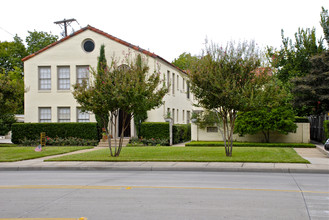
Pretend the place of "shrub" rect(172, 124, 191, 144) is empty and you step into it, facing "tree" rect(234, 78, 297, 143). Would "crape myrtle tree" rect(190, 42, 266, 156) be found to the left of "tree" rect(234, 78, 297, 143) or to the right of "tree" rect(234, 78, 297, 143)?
right

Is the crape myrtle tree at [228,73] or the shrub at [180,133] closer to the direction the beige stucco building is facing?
the crape myrtle tree

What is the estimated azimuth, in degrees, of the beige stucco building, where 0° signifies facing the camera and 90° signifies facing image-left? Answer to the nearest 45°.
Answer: approximately 0°

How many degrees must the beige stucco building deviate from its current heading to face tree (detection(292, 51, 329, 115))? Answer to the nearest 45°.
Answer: approximately 90° to its left

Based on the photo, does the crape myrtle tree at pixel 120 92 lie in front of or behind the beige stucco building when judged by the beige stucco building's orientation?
in front

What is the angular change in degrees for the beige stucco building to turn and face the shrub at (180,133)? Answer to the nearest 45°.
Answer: approximately 90° to its left

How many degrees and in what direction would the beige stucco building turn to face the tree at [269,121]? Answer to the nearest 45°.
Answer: approximately 45° to its left

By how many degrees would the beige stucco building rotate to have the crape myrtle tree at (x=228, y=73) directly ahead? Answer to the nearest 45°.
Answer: approximately 45° to its left

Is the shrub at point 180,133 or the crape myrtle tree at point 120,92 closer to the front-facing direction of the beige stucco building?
the crape myrtle tree
